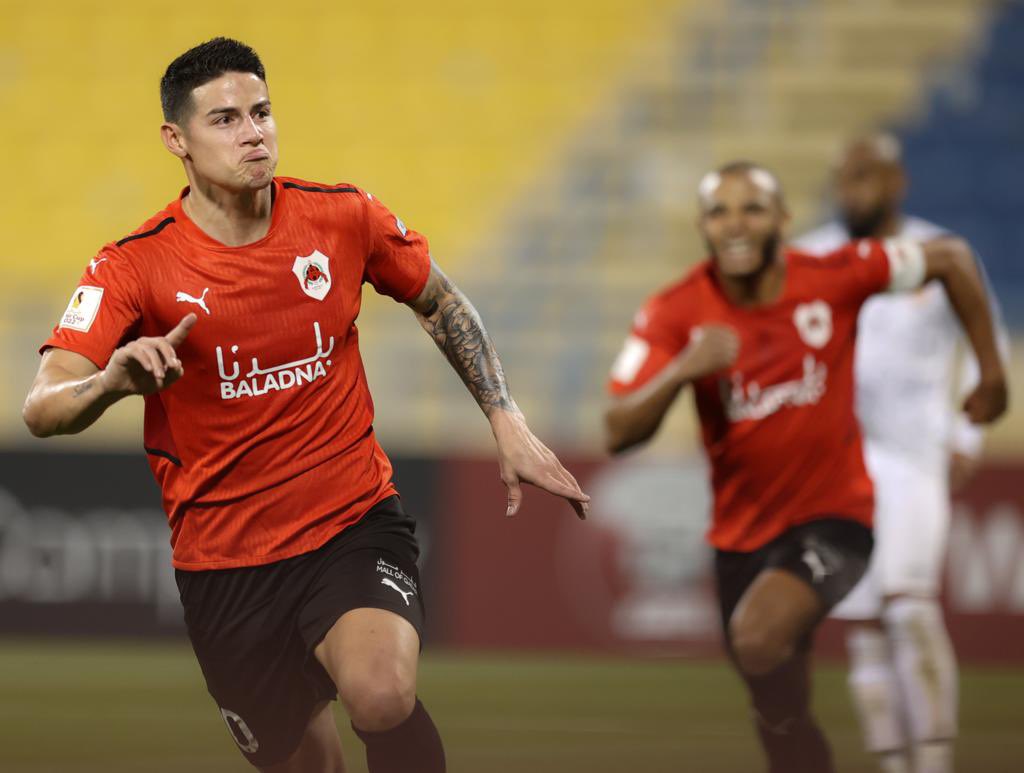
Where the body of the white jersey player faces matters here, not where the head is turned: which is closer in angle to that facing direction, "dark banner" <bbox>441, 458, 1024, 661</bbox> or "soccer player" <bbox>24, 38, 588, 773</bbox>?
the soccer player

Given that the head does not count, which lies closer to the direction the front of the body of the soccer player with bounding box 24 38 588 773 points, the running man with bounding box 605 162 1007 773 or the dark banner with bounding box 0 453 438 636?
the running man

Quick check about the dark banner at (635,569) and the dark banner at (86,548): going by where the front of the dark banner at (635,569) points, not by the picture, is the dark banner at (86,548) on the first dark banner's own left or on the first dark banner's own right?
on the first dark banner's own right

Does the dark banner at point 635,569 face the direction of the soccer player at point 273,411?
yes

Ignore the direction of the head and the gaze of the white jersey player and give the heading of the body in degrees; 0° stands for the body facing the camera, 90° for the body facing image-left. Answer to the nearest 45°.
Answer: approximately 45°

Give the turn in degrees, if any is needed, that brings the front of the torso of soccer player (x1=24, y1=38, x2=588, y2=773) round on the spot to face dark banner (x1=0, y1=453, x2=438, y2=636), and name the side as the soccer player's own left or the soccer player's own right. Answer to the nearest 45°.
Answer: approximately 135° to the soccer player's own left

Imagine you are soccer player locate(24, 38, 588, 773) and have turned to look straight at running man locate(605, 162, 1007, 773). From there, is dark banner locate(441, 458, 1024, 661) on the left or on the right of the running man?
left

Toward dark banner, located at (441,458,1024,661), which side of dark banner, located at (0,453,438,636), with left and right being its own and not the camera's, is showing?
left

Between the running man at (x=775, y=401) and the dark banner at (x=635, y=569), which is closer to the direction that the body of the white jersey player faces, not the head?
the running man

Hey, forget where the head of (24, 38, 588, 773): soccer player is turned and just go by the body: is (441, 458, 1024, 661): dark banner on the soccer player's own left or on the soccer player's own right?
on the soccer player's own left

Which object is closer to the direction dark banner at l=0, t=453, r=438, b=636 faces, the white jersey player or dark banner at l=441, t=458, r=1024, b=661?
the white jersey player
